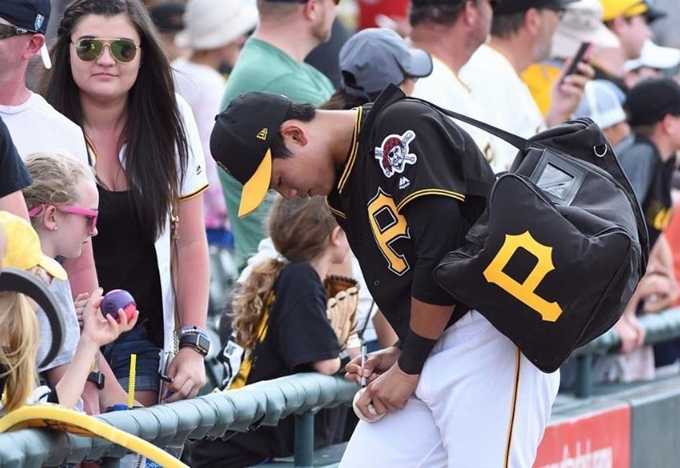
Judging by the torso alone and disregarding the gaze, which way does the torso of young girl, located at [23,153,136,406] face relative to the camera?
to the viewer's right

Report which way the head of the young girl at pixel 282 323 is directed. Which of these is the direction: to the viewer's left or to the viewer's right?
to the viewer's right

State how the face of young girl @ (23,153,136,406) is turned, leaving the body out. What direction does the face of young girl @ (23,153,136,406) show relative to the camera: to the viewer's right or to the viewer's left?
to the viewer's right

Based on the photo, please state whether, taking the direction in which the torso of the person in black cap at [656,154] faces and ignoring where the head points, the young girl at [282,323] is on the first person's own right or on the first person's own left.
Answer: on the first person's own right

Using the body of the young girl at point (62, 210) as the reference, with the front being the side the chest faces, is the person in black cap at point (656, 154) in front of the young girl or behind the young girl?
in front
